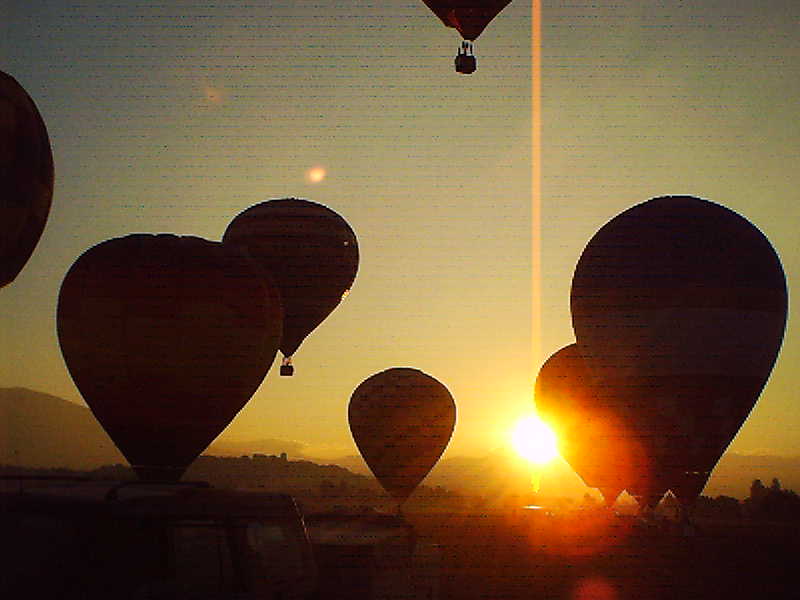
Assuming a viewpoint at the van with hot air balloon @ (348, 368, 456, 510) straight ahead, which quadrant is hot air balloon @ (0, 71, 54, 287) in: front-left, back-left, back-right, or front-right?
front-left

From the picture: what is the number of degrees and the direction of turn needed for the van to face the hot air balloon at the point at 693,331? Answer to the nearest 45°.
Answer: approximately 45° to its left

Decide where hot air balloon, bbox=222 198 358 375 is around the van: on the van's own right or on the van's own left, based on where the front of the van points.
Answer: on the van's own left

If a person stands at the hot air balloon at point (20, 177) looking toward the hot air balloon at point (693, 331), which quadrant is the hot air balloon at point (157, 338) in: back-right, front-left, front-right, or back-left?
front-left

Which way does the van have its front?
to the viewer's right

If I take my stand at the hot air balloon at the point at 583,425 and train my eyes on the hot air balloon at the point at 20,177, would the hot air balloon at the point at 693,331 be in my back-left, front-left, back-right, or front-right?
front-left

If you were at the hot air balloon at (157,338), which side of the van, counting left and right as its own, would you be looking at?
left

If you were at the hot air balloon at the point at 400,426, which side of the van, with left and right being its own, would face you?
left
